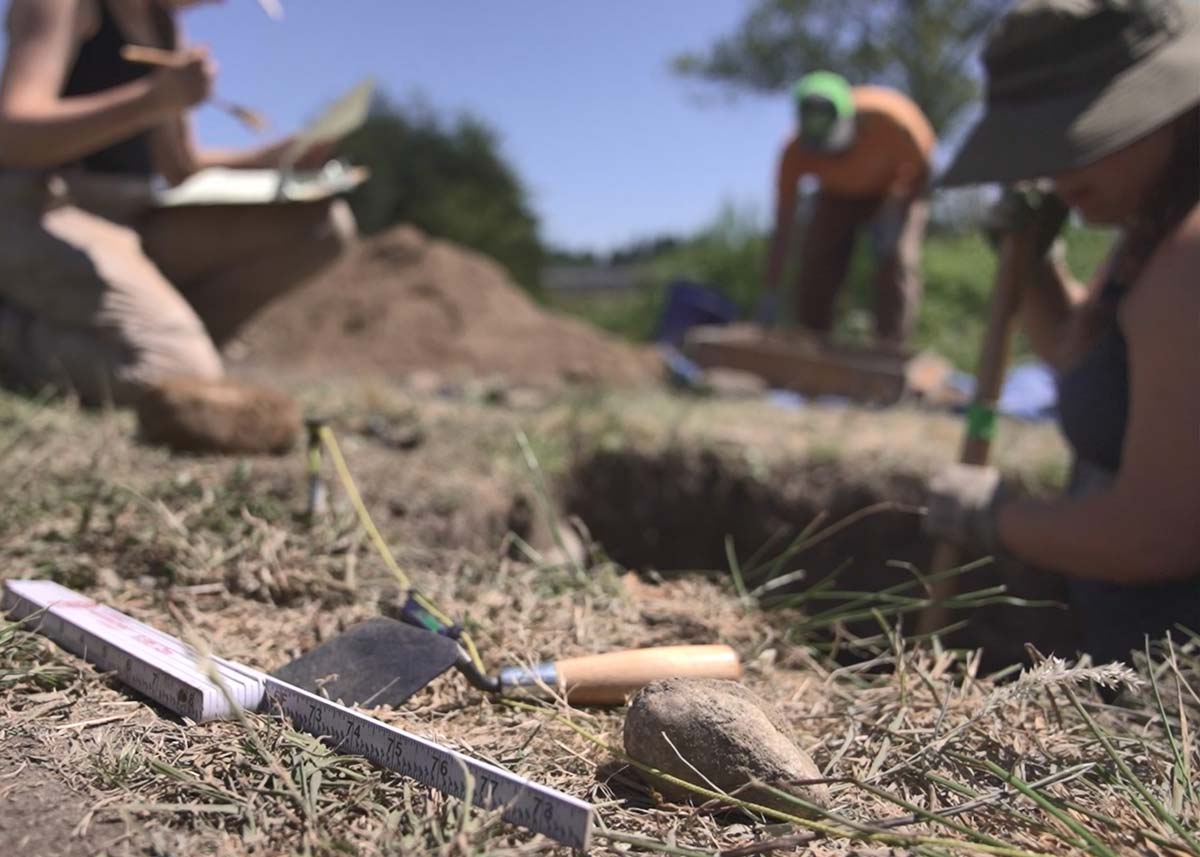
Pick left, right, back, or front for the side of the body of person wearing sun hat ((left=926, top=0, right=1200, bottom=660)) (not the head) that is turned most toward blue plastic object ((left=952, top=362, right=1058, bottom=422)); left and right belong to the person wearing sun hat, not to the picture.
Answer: right

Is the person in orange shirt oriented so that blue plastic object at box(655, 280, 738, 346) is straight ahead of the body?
no

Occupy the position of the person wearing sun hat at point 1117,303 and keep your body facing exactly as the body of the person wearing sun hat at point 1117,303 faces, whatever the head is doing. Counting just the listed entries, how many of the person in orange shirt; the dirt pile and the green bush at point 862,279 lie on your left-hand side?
0

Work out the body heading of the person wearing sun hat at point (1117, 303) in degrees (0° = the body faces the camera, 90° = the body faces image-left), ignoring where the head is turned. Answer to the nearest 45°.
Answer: approximately 90°

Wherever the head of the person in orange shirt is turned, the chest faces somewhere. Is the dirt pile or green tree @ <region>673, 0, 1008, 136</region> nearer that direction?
the dirt pile

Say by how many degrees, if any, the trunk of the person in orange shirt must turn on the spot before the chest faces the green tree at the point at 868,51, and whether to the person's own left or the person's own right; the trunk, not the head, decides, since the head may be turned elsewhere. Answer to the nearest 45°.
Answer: approximately 135° to the person's own right

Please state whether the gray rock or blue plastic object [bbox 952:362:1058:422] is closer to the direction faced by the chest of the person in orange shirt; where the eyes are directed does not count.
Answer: the gray rock

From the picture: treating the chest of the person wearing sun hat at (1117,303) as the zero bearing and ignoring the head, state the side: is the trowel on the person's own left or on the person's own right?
on the person's own left

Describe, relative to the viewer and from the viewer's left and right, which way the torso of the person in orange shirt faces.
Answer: facing the viewer and to the left of the viewer

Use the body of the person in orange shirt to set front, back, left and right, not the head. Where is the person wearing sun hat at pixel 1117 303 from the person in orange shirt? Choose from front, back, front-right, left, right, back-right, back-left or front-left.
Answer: front-left

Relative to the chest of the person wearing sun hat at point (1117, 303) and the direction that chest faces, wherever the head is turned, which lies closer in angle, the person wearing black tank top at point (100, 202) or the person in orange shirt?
the person wearing black tank top

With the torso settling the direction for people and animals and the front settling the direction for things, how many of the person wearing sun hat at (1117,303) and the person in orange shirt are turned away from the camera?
0

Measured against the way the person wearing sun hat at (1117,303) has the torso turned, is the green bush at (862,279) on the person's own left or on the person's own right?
on the person's own right

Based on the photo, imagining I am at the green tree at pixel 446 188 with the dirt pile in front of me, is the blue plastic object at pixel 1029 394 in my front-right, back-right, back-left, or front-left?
front-left
